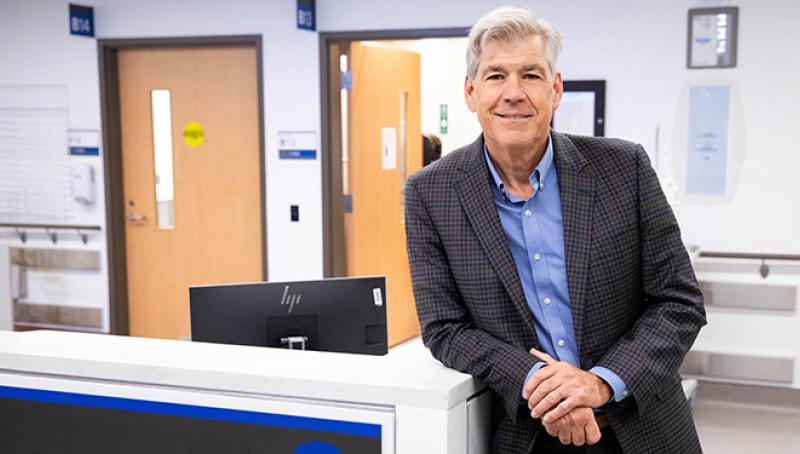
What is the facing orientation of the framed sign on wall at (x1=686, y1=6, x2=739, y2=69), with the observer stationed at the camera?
facing the viewer

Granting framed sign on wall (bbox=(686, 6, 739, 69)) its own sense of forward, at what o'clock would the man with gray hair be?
The man with gray hair is roughly at 12 o'clock from the framed sign on wall.

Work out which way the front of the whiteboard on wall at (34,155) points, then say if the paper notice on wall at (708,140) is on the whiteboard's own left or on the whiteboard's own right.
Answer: on the whiteboard's own left

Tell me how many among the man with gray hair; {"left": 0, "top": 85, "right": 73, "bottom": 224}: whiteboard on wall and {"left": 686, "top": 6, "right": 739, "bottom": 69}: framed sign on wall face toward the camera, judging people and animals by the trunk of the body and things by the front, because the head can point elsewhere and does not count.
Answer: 3

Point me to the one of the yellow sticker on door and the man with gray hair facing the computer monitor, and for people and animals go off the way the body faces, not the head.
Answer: the yellow sticker on door

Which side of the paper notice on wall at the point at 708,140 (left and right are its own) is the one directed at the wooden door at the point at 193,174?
right

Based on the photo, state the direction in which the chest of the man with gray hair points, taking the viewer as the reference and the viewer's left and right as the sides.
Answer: facing the viewer

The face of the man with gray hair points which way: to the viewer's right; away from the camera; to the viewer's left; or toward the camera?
toward the camera

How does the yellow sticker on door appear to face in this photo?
toward the camera

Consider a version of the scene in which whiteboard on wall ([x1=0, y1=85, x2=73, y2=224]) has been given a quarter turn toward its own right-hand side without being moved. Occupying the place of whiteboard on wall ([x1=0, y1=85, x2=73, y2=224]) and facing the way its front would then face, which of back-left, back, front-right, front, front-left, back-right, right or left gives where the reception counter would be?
left

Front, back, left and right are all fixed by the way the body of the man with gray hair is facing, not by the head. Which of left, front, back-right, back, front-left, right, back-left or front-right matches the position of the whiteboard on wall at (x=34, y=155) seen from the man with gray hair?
back-right

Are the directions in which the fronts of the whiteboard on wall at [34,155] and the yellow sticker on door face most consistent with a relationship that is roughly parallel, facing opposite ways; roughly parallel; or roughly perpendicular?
roughly parallel

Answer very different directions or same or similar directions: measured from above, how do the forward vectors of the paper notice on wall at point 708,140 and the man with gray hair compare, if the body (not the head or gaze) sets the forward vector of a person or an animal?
same or similar directions
